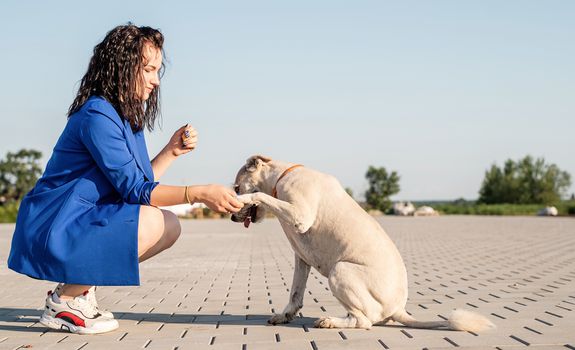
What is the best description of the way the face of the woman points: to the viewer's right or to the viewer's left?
to the viewer's right

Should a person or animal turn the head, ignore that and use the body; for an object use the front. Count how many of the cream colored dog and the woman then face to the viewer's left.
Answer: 1

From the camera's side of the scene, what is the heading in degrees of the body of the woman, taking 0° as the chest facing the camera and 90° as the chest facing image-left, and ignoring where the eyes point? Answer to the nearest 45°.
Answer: approximately 270°

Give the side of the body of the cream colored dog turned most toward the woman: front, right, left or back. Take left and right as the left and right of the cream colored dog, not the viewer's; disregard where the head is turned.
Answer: front

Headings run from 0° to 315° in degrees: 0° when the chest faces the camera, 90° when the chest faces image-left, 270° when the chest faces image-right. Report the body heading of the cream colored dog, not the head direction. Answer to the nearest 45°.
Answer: approximately 90°

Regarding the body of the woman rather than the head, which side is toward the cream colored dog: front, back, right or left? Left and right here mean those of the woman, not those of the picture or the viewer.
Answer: front
